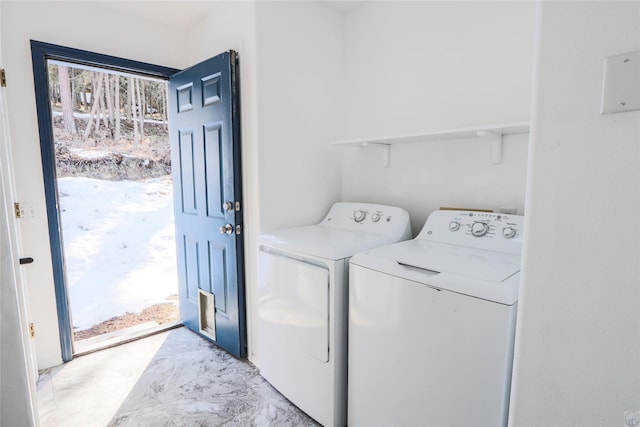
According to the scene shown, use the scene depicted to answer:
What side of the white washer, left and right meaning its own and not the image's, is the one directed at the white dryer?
right

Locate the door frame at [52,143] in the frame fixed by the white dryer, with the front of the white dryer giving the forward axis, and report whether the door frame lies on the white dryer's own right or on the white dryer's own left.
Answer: on the white dryer's own right

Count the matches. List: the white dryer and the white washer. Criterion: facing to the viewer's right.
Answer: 0

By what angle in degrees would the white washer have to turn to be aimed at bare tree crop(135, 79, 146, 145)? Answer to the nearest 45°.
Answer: approximately 90° to its right

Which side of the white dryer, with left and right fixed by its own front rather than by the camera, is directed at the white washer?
left

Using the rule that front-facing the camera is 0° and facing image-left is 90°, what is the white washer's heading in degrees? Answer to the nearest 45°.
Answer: approximately 45°

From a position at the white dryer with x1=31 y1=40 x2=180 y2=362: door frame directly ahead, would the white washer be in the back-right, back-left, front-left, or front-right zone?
back-left

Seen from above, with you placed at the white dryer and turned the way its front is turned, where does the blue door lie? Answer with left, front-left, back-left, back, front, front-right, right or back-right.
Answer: right

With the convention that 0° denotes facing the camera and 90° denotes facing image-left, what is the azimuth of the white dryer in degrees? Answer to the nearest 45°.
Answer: approximately 45°

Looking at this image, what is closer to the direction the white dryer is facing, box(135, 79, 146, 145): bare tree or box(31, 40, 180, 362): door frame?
the door frame
